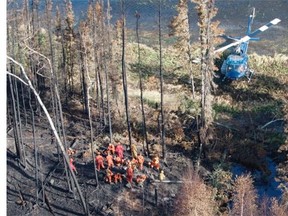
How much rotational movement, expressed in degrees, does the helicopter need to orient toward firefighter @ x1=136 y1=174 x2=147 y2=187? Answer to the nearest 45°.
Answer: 0° — it already faces them

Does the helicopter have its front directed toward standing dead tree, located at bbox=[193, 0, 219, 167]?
yes

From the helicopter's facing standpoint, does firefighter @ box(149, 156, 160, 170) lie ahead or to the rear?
ahead

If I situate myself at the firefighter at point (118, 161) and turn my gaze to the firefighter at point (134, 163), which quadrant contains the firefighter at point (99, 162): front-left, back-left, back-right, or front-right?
back-right

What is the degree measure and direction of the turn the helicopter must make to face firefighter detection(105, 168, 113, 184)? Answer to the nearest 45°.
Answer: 0° — it already faces them

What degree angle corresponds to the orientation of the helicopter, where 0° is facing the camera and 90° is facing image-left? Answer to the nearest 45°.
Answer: approximately 0°

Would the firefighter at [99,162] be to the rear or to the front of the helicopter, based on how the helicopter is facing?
to the front
